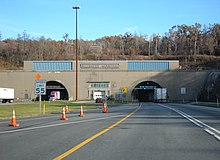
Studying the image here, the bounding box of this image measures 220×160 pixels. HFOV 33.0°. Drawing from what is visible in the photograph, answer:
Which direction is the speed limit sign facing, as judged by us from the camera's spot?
facing the viewer
